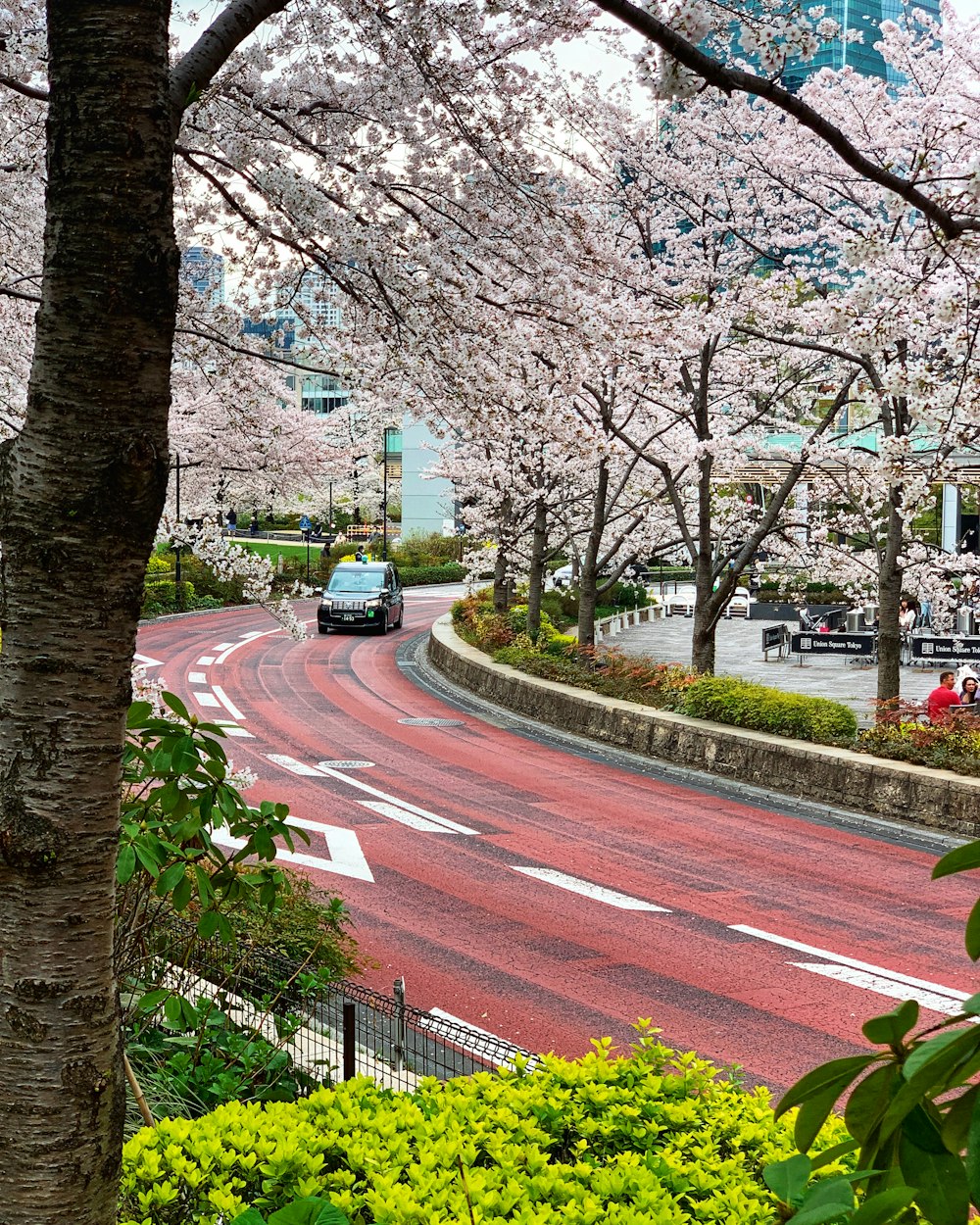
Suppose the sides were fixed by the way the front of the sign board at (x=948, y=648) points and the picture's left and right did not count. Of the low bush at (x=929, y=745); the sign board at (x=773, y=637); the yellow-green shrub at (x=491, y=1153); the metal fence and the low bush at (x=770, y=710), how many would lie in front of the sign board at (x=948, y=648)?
4

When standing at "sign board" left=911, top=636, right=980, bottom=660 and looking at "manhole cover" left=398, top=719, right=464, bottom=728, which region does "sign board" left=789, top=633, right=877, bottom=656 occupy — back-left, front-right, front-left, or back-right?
front-right

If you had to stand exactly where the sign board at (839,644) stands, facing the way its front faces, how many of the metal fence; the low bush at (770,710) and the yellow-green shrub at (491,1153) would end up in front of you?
3

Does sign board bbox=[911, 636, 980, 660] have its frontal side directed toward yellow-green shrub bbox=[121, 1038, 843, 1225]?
yes

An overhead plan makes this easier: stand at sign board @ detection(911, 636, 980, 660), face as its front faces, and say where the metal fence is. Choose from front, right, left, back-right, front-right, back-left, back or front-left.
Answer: front

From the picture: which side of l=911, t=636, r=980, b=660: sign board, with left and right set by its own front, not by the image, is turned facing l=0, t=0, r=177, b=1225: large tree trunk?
front

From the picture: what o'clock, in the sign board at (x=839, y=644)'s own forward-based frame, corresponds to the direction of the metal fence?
The metal fence is roughly at 12 o'clock from the sign board.

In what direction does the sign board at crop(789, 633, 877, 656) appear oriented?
toward the camera

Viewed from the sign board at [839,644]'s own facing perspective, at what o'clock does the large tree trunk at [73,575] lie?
The large tree trunk is roughly at 12 o'clock from the sign board.

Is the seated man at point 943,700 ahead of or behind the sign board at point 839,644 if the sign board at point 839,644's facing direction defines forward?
ahead

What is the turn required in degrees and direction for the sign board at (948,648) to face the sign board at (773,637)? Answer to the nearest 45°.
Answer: approximately 135° to its right

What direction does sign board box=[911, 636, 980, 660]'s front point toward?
toward the camera

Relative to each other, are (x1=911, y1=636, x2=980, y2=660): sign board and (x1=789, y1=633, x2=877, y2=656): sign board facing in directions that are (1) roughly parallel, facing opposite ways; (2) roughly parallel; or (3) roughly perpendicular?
roughly parallel

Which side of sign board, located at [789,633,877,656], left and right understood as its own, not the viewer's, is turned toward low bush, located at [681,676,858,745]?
front

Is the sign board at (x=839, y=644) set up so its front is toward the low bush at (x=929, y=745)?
yes
